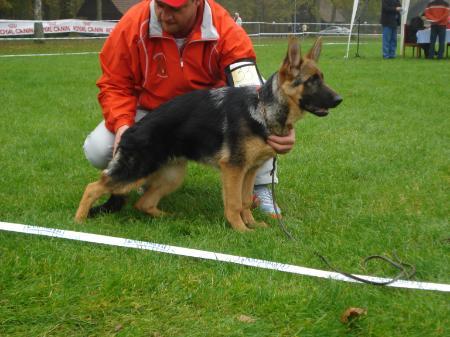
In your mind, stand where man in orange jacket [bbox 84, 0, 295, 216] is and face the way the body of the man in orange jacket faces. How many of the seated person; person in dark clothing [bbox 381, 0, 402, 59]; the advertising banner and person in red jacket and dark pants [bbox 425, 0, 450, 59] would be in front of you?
0

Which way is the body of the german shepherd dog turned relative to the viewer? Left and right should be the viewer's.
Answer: facing to the right of the viewer

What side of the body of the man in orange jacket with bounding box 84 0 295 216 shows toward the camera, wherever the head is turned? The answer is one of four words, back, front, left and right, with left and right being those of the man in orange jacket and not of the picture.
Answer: front

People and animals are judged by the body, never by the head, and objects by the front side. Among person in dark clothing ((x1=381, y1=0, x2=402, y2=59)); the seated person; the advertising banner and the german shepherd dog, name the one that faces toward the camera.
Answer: the advertising banner

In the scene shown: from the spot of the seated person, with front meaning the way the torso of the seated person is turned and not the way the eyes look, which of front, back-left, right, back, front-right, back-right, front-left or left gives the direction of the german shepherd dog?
right

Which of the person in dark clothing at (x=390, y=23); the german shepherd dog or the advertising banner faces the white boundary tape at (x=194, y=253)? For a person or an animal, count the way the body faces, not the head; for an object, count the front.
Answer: the advertising banner

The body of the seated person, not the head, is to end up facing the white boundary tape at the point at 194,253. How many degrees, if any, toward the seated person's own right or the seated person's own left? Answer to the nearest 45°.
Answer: approximately 90° to the seated person's own right

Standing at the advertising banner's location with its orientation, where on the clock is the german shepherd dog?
The german shepherd dog is roughly at 12 o'clock from the advertising banner.

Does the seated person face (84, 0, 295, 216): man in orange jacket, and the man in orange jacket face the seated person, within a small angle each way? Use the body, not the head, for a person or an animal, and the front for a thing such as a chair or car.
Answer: no

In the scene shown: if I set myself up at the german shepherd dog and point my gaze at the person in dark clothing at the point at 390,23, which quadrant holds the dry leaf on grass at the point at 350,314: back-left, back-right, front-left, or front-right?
back-right

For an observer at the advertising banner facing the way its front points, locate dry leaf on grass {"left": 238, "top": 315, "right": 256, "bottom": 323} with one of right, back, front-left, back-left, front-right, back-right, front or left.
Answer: front
